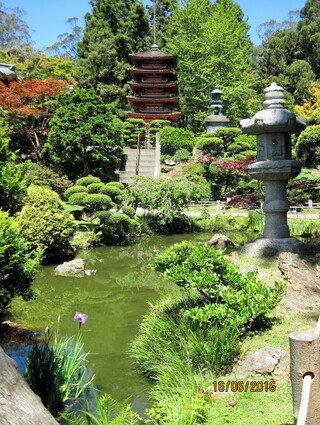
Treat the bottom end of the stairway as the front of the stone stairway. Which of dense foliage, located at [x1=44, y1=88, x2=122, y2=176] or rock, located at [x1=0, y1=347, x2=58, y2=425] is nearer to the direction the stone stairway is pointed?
the rock

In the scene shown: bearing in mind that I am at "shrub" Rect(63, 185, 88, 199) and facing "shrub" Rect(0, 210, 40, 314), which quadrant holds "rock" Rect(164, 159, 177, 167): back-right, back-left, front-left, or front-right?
back-left

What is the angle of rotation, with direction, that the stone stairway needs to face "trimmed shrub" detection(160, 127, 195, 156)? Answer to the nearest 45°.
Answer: approximately 135° to its left

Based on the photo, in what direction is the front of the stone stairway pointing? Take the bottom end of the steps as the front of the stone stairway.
toward the camera

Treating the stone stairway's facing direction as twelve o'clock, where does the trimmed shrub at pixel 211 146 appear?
The trimmed shrub is roughly at 9 o'clock from the stone stairway.

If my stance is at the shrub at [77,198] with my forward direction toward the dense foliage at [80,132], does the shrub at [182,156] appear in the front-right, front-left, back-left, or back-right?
front-right

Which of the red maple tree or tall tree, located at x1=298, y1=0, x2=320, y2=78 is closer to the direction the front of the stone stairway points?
the red maple tree

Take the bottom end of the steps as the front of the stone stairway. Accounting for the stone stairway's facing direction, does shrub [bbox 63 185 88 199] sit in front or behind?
in front

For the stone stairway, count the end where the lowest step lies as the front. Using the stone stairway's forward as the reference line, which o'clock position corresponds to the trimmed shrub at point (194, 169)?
The trimmed shrub is roughly at 10 o'clock from the stone stairway.

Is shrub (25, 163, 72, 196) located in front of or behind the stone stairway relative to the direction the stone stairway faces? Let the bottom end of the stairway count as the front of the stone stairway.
in front

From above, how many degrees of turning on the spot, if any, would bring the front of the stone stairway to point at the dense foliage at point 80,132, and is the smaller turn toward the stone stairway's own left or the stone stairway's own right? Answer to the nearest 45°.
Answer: approximately 45° to the stone stairway's own right

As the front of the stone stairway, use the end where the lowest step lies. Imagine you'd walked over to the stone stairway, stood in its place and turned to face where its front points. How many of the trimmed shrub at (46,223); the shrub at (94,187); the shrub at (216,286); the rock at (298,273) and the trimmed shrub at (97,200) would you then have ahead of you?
5

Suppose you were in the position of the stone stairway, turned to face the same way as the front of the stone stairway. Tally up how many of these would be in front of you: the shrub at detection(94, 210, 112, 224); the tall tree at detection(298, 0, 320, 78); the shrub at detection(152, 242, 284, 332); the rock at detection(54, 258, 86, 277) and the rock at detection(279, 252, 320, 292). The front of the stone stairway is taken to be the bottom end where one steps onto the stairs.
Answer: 4

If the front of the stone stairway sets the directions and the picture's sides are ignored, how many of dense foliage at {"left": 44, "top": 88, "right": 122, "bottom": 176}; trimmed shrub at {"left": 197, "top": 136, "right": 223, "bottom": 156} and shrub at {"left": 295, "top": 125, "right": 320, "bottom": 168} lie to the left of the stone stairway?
2

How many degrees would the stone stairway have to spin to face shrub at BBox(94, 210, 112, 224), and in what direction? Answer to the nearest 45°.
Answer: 0° — it already faces it

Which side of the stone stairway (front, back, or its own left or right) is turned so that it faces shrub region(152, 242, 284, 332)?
front

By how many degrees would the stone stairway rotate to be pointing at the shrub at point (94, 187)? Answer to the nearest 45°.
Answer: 0° — it already faces it

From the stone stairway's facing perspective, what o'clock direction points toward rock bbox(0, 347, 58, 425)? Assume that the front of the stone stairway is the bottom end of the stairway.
The rock is roughly at 12 o'clock from the stone stairway.

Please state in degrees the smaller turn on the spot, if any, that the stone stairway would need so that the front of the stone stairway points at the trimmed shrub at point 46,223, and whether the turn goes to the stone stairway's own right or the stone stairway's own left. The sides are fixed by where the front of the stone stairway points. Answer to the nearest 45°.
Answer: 0° — it already faces it
